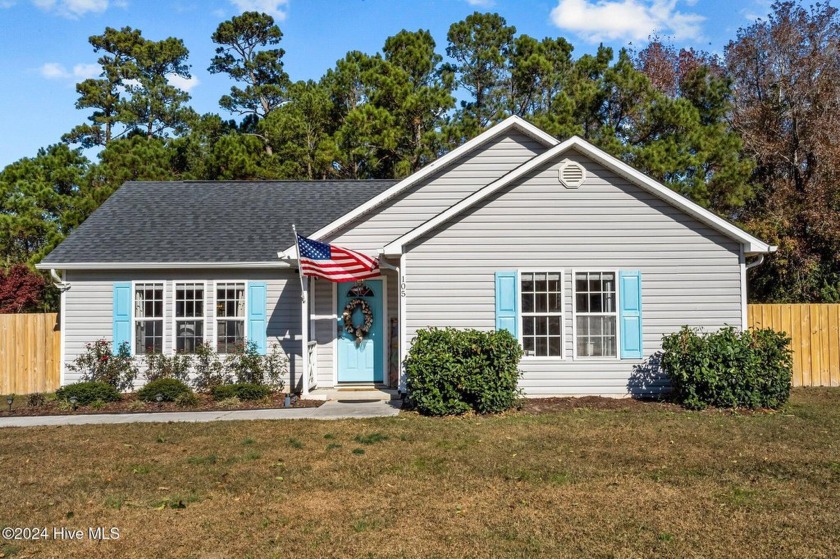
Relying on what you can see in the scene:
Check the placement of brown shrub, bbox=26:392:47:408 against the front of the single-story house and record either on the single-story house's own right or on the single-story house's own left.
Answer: on the single-story house's own right

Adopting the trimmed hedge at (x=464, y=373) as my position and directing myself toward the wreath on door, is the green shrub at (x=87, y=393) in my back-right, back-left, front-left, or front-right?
front-left

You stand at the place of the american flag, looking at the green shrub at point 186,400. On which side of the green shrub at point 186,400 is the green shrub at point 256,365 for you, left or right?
right

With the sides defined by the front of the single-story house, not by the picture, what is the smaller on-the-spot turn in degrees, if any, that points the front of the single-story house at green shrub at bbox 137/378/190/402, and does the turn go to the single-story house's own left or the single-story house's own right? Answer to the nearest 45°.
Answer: approximately 90° to the single-story house's own right

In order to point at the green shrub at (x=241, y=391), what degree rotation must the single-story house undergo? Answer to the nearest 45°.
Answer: approximately 90° to its right

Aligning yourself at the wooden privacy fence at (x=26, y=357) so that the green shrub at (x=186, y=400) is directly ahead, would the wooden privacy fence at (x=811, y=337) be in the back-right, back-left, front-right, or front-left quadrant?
front-left

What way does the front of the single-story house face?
toward the camera

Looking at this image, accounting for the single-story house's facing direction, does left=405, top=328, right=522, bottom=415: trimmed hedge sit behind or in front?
in front
